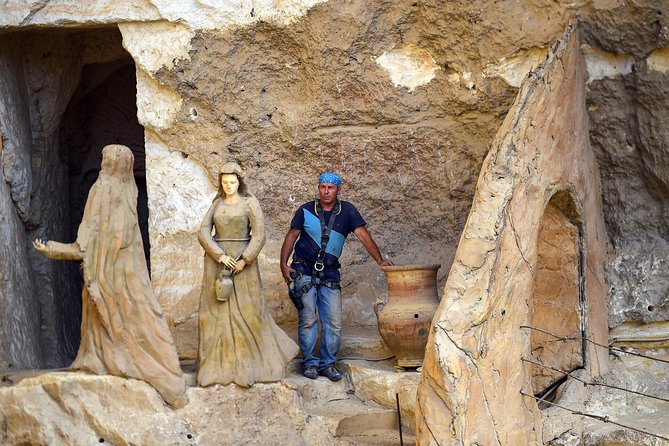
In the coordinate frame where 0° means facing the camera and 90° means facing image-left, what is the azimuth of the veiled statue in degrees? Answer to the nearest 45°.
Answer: approximately 135°

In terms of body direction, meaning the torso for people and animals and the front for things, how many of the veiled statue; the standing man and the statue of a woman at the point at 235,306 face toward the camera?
2

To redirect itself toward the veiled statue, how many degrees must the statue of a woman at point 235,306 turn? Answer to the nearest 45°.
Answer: approximately 90° to its right

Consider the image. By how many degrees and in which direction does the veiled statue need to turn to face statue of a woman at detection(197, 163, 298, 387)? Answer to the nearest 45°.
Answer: approximately 135° to its right

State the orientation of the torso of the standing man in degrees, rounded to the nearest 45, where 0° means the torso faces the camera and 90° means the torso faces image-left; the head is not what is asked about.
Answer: approximately 0°

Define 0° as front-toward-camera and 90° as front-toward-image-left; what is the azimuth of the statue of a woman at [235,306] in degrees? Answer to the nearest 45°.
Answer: approximately 0°
